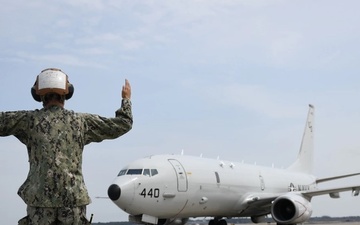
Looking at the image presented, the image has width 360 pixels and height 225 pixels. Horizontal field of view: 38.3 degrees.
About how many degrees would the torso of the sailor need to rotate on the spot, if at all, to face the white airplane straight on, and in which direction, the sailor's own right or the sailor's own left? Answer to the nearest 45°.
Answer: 0° — they already face it

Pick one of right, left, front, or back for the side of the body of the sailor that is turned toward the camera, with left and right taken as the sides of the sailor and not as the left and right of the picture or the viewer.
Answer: back

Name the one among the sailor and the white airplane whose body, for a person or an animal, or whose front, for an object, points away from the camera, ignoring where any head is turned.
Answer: the sailor

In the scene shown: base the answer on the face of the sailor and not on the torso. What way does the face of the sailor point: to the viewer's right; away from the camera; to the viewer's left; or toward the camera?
away from the camera

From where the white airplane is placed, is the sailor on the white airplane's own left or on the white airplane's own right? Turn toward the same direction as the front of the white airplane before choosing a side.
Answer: on the white airplane's own left

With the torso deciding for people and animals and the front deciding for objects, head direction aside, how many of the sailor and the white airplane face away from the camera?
1

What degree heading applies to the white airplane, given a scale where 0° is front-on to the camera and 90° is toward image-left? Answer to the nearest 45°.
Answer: approximately 45°
